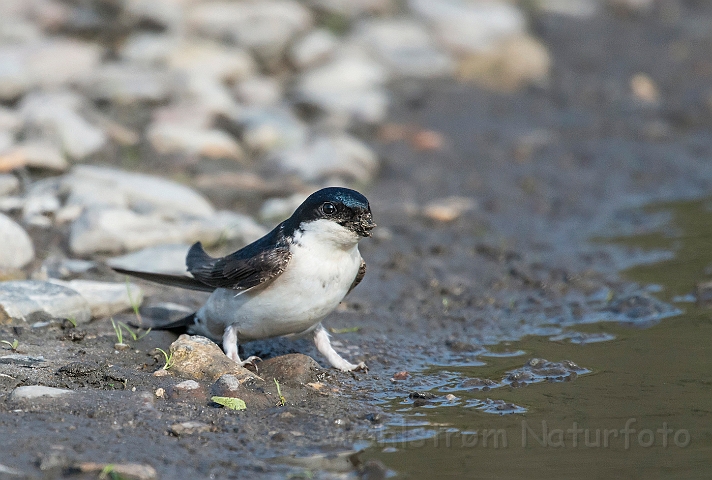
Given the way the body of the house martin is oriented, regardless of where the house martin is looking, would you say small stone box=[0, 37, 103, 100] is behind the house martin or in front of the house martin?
behind

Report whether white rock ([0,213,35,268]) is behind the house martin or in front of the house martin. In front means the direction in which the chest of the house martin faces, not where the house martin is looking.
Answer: behind

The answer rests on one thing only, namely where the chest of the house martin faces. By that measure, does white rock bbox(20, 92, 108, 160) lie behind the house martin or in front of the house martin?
behind

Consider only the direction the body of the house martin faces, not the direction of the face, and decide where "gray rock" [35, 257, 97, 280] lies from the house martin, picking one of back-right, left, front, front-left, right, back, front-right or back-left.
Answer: back

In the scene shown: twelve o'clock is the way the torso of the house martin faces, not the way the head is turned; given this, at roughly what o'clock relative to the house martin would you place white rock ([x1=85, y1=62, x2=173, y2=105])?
The white rock is roughly at 7 o'clock from the house martin.

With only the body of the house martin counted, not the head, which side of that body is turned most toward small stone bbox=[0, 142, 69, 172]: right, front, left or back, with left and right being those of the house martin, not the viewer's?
back

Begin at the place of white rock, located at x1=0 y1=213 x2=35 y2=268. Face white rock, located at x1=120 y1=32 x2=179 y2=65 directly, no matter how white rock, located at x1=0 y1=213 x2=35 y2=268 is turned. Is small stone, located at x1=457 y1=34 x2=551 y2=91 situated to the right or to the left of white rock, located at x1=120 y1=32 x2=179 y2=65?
right

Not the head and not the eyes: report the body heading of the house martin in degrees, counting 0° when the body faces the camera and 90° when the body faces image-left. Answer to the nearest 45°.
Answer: approximately 315°

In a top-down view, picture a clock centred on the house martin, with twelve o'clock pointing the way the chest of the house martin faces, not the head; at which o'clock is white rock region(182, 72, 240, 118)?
The white rock is roughly at 7 o'clock from the house martin.

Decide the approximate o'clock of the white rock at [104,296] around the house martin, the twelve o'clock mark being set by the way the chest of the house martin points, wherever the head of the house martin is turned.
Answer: The white rock is roughly at 6 o'clock from the house martin.

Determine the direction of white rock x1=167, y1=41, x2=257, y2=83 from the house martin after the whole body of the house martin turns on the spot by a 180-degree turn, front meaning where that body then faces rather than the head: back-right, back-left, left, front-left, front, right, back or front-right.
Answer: front-right

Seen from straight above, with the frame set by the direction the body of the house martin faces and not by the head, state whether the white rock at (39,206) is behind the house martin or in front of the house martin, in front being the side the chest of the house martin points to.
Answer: behind
